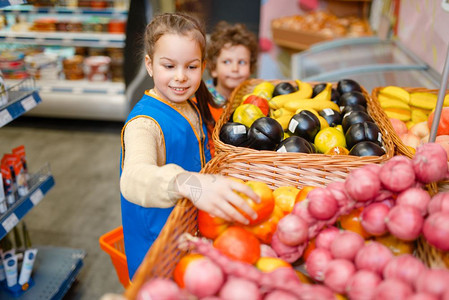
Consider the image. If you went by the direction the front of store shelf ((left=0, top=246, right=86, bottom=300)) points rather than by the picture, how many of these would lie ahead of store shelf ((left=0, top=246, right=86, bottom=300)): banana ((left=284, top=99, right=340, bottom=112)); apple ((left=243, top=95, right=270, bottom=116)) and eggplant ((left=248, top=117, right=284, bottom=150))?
3

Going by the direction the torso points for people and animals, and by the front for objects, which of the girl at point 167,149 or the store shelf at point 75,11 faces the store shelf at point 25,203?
the store shelf at point 75,11

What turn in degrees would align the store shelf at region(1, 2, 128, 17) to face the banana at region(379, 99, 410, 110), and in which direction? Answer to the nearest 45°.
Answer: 0° — it already faces it

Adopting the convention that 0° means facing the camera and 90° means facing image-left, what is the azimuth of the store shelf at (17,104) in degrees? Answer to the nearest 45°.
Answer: approximately 315°

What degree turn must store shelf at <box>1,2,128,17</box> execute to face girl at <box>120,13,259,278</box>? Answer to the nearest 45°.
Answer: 0° — it already faces them
